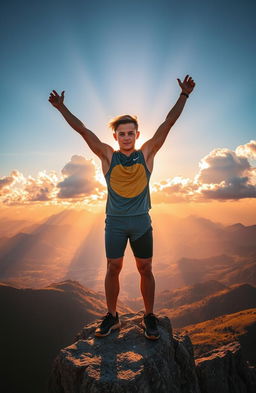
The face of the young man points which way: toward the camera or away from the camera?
toward the camera

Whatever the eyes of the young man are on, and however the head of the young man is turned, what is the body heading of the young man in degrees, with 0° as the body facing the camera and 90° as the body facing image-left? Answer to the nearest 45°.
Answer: approximately 0°
